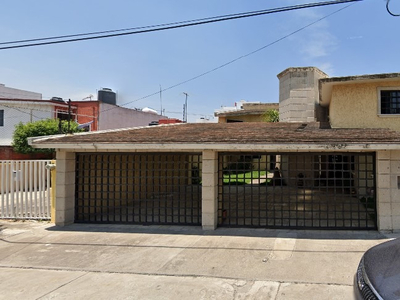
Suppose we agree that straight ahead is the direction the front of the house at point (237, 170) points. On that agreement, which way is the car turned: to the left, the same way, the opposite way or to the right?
to the right

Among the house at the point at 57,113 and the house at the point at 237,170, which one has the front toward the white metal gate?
the house at the point at 57,113

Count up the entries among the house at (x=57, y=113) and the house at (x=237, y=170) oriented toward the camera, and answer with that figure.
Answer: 2

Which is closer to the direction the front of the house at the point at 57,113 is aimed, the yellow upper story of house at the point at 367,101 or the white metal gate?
the white metal gate

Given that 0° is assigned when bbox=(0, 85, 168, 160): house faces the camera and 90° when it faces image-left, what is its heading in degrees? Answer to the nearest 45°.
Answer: approximately 0°

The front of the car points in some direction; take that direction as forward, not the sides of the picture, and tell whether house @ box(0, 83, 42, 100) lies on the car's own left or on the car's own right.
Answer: on the car's own right

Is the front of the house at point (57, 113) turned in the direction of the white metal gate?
yes

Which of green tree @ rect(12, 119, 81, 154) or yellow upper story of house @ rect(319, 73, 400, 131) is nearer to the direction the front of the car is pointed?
the green tree

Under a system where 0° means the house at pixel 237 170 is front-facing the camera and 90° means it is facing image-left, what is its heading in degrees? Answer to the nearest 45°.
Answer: approximately 0°

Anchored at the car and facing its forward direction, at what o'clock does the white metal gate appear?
The white metal gate is roughly at 2 o'clock from the car.

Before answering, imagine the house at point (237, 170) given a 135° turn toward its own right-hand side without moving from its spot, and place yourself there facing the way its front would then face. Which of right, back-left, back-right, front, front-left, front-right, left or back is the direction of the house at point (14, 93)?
front

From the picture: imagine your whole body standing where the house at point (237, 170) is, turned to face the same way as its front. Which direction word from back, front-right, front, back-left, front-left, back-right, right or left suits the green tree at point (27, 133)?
back-right

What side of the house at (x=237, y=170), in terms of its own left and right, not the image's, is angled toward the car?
front
